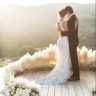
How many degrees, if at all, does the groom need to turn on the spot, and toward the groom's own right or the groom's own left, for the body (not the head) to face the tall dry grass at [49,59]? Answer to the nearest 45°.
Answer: approximately 45° to the groom's own right

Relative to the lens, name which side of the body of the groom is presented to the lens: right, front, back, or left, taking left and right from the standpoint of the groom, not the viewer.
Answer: left
